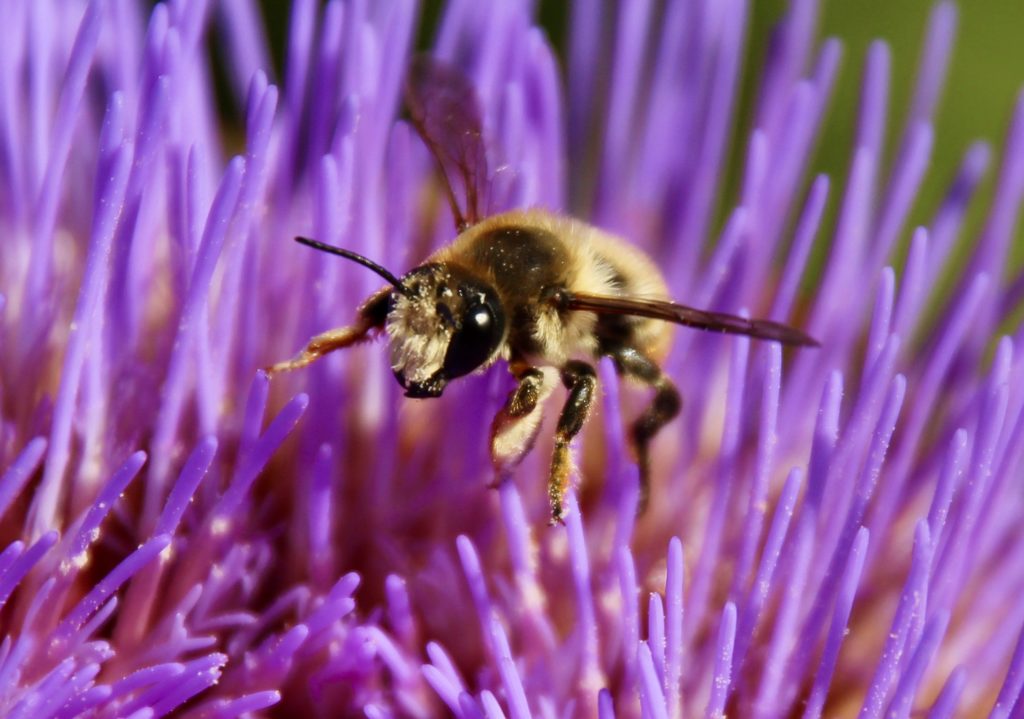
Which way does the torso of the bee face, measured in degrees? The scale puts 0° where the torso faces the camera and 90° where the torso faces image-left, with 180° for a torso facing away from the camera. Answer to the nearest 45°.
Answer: approximately 45°
